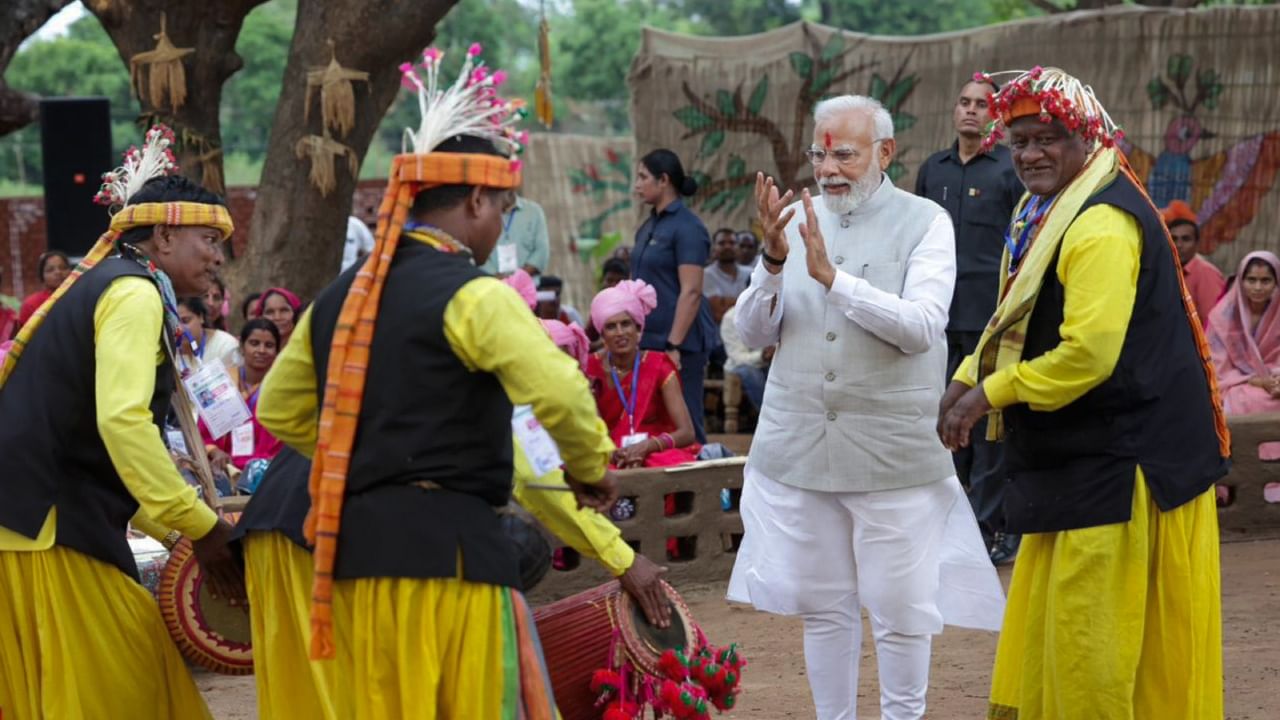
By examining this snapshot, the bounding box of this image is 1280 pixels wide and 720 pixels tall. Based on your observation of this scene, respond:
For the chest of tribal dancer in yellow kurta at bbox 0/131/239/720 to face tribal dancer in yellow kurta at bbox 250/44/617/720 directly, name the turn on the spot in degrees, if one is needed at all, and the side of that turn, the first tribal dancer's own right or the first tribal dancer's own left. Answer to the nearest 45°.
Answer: approximately 45° to the first tribal dancer's own right

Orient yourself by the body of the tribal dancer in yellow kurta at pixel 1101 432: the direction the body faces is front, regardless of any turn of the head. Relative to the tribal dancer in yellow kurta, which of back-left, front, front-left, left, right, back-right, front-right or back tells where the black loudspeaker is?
front-right

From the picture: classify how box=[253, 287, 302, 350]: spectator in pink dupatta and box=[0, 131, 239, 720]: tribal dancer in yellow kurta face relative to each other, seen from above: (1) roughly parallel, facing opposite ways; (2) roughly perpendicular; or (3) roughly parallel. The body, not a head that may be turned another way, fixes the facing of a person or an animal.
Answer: roughly perpendicular

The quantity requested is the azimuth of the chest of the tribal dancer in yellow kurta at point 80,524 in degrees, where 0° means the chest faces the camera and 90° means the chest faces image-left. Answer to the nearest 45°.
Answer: approximately 270°

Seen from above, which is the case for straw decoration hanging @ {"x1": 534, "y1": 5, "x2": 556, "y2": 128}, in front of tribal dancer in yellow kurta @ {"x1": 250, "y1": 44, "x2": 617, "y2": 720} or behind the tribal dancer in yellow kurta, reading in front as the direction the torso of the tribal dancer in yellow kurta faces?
in front

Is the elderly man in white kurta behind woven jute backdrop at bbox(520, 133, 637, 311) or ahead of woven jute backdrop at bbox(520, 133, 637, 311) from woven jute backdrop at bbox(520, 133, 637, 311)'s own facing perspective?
ahead

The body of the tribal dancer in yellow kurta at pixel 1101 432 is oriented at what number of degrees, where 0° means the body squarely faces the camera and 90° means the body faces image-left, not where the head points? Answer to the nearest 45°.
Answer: approximately 90°

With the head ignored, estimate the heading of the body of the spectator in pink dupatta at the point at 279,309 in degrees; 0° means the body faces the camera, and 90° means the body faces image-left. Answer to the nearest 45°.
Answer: approximately 0°

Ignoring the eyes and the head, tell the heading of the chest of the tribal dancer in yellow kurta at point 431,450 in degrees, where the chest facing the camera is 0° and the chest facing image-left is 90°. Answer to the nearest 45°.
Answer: approximately 225°

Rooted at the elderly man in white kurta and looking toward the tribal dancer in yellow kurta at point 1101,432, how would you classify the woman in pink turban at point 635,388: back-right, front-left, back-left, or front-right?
back-left
